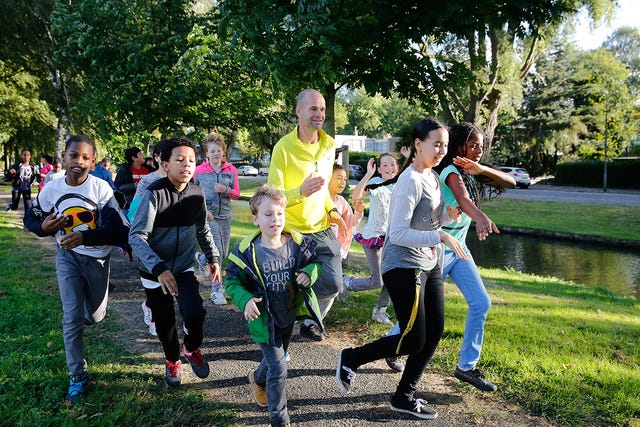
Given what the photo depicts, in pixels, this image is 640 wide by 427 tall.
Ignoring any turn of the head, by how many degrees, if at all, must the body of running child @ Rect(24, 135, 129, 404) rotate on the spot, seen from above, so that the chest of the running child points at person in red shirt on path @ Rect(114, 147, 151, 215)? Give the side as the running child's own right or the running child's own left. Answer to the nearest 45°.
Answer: approximately 180°

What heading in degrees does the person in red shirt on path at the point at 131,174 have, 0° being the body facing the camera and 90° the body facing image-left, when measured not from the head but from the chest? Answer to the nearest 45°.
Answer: approximately 315°

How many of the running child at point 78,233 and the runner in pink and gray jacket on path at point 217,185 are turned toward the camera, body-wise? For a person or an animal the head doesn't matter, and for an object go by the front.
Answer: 2

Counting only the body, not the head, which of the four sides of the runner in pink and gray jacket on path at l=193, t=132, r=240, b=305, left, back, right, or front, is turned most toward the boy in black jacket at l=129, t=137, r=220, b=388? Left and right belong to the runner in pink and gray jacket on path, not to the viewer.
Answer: front

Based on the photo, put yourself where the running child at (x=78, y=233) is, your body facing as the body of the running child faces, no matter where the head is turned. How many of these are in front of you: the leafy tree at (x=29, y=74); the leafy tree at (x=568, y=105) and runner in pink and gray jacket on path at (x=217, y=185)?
0

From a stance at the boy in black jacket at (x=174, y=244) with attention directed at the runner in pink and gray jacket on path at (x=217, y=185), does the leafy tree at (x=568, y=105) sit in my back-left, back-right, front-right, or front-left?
front-right

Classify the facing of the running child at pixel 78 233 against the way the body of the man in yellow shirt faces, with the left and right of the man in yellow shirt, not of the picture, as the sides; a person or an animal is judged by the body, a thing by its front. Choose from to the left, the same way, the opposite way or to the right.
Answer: the same way

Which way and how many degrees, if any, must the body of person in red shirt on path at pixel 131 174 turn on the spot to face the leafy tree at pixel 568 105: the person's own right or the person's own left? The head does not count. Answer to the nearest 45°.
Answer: approximately 90° to the person's own left

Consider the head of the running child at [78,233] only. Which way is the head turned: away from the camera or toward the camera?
toward the camera

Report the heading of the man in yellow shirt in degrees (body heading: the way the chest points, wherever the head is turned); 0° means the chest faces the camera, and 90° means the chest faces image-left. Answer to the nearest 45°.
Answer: approximately 315°

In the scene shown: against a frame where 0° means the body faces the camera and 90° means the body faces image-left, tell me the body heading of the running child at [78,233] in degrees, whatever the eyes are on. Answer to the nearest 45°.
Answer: approximately 0°

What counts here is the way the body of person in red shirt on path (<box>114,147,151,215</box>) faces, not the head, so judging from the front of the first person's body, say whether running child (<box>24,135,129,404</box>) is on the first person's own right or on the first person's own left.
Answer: on the first person's own right

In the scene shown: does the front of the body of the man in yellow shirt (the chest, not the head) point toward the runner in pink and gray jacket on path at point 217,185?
no

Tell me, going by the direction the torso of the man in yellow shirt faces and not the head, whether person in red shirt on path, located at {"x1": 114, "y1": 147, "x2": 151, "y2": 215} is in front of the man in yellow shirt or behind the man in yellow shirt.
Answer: behind

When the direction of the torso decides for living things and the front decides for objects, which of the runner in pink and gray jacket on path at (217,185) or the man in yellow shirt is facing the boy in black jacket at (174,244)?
the runner in pink and gray jacket on path

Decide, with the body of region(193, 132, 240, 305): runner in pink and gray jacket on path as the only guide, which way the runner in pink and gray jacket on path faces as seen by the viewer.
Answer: toward the camera

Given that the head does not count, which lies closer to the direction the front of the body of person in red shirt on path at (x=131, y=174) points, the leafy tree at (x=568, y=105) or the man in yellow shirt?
the man in yellow shirt

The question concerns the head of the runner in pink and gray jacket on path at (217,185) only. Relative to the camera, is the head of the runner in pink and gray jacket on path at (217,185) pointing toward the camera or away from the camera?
toward the camera
